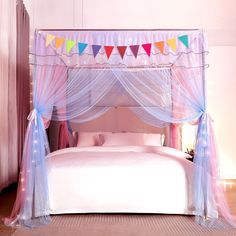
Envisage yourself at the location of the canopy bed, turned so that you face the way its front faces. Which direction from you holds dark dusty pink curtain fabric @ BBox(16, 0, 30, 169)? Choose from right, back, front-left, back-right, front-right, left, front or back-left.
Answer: back-right

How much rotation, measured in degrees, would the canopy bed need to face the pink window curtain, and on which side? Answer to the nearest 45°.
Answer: approximately 135° to its right

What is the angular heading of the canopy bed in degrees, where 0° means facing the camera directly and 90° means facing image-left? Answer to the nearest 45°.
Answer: approximately 0°
